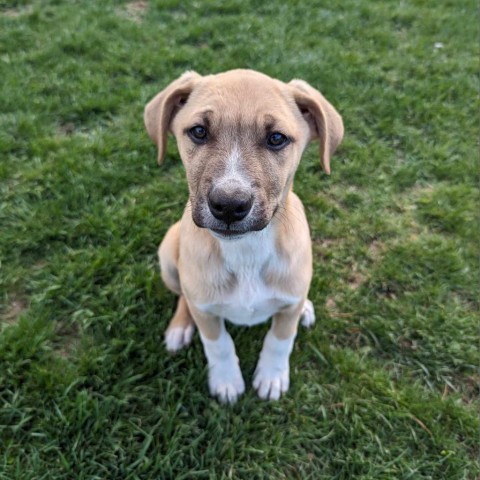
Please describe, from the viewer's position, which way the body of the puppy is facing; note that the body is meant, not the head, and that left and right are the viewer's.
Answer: facing the viewer
